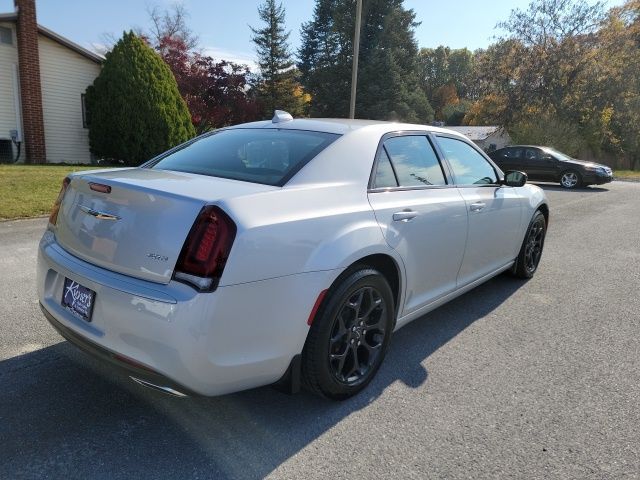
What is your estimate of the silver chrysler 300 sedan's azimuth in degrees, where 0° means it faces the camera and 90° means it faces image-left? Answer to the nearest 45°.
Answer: approximately 225°

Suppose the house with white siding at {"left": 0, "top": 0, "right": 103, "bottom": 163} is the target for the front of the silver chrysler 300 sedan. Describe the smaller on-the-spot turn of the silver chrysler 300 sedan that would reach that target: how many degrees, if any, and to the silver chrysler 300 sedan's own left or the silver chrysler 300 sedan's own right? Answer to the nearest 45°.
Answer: approximately 90° to the silver chrysler 300 sedan's own left

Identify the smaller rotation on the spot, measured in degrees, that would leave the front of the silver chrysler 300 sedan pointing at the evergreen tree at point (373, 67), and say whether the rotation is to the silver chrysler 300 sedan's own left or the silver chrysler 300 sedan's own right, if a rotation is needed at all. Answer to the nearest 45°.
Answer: approximately 45° to the silver chrysler 300 sedan's own left

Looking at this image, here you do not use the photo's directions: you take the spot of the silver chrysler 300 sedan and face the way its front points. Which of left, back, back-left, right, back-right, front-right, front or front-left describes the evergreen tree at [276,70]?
front-left

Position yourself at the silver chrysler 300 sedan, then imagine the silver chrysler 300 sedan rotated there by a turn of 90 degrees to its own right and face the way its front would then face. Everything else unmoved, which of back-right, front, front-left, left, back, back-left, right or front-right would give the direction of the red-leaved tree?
back-left

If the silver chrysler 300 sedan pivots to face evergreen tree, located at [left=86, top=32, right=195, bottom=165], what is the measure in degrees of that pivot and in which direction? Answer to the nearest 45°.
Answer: approximately 45° to its left
